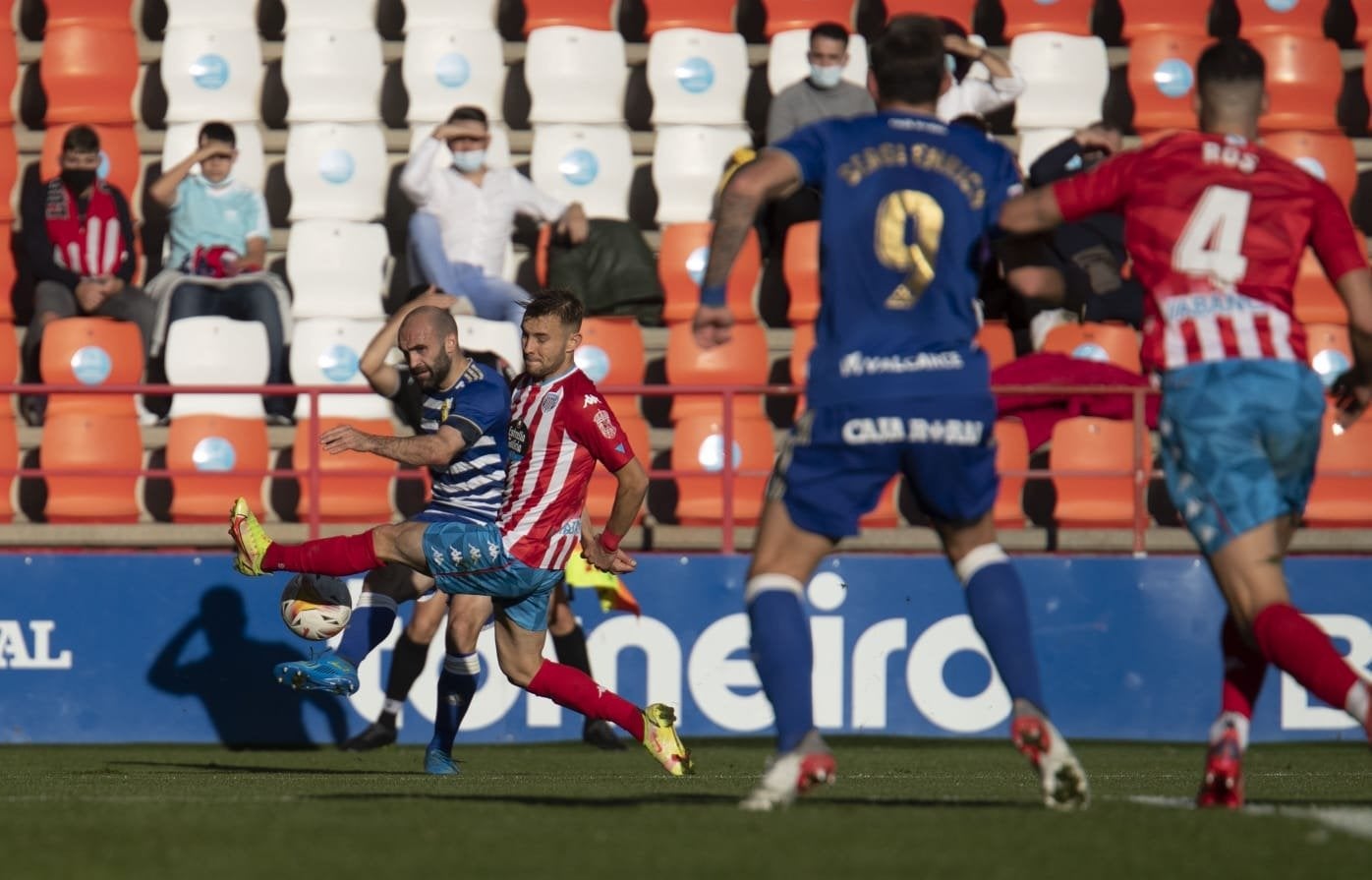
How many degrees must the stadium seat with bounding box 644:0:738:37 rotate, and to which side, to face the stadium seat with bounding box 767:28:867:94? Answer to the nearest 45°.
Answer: approximately 90° to its left

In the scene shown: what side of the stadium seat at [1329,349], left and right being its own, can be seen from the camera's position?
front

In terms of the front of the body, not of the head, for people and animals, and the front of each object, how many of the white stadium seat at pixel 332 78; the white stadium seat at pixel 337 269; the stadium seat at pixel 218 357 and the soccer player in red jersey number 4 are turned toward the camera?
3

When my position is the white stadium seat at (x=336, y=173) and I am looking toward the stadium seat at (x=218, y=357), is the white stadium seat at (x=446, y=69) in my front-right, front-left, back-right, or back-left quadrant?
back-left

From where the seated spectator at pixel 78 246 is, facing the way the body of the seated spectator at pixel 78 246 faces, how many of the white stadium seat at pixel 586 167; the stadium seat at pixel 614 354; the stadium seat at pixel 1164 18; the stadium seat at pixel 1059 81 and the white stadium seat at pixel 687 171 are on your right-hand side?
0

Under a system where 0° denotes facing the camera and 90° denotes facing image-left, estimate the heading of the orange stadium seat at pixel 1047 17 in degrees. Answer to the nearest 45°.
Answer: approximately 0°

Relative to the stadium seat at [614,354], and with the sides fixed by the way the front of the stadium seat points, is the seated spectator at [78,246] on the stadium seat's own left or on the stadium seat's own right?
on the stadium seat's own right

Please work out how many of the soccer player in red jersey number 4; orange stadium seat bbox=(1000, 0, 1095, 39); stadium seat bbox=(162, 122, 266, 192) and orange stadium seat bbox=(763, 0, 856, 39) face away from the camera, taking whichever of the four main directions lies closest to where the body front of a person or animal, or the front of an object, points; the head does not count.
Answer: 1

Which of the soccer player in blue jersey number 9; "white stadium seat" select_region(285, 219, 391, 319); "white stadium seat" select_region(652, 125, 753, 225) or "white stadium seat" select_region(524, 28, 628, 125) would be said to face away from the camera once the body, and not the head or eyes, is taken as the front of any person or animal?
the soccer player in blue jersey number 9

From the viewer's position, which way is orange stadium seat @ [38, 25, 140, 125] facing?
facing the viewer

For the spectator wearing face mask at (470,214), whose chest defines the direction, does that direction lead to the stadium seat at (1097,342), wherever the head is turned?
no

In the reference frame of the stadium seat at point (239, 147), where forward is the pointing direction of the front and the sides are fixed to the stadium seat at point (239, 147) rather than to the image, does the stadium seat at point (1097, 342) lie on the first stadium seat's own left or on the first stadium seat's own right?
on the first stadium seat's own left

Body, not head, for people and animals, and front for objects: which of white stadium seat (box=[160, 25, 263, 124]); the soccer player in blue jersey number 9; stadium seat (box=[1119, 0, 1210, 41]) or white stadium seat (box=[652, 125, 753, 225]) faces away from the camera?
the soccer player in blue jersey number 9

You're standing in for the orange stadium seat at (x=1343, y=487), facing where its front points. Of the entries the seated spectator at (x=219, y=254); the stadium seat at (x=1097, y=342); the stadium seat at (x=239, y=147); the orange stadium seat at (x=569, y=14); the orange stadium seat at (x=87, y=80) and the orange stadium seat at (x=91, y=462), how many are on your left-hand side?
0

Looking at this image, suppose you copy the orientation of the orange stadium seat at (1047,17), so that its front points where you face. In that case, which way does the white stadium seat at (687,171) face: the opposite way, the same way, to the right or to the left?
the same way

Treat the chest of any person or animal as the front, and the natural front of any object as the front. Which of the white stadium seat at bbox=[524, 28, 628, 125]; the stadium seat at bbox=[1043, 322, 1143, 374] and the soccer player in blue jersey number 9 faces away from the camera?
the soccer player in blue jersey number 9

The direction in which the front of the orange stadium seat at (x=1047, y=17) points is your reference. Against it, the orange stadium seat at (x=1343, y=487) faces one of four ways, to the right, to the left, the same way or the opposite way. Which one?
the same way

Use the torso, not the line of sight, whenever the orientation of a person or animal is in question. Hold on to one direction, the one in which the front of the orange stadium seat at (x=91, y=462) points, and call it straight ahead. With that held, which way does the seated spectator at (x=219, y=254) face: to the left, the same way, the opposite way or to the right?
the same way

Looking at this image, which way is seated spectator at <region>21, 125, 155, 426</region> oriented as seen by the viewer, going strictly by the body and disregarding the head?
toward the camera

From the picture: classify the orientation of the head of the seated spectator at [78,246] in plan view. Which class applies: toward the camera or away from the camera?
toward the camera

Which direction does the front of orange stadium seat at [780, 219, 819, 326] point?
toward the camera

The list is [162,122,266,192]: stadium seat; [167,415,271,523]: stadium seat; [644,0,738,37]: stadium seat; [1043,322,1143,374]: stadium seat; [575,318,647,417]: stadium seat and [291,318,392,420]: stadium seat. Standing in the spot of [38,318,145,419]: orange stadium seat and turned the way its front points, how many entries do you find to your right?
0

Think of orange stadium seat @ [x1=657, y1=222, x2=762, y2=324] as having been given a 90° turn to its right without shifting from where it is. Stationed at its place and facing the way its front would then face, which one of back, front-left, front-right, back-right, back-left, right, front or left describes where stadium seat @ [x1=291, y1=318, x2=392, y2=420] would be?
front
